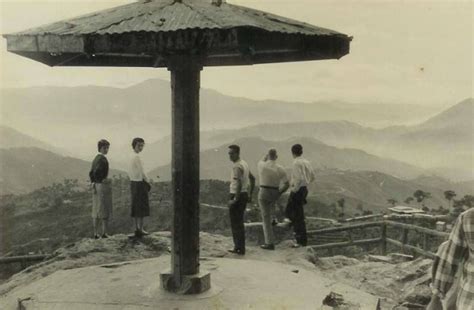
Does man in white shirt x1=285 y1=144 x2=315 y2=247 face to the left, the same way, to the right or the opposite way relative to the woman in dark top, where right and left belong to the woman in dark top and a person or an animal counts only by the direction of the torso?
to the left

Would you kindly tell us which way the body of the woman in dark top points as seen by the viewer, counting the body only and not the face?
to the viewer's right

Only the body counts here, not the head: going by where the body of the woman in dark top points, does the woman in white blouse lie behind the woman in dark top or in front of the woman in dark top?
in front

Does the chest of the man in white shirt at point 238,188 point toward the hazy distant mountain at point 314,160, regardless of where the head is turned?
no

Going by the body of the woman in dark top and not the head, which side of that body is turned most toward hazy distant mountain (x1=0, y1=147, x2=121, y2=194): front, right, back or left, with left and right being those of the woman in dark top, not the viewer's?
left

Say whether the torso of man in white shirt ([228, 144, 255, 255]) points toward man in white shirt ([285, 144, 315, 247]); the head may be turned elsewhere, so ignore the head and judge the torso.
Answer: no

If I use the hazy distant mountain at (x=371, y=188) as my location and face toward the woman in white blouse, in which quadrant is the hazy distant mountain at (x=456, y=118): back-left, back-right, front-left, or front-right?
back-left

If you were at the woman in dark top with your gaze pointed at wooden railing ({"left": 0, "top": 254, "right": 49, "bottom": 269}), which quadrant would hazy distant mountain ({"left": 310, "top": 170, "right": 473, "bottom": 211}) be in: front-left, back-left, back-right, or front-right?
back-right

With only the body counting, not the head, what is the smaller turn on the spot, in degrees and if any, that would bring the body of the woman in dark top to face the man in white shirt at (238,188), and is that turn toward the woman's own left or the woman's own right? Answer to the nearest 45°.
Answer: approximately 45° to the woman's own right

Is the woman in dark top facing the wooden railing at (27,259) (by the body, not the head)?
no

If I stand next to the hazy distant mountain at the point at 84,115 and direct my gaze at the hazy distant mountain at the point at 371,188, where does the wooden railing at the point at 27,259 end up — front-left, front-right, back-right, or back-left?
front-right

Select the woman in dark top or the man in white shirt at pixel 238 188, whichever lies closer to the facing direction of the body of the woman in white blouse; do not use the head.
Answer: the man in white shirt

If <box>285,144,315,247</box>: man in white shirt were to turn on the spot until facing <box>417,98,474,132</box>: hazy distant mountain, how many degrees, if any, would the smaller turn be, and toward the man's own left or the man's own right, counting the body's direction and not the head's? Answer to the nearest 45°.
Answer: approximately 45° to the man's own right

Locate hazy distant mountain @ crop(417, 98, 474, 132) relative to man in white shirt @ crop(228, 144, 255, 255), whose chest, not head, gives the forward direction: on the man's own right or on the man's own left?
on the man's own right

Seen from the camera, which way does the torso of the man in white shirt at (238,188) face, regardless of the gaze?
to the viewer's left
